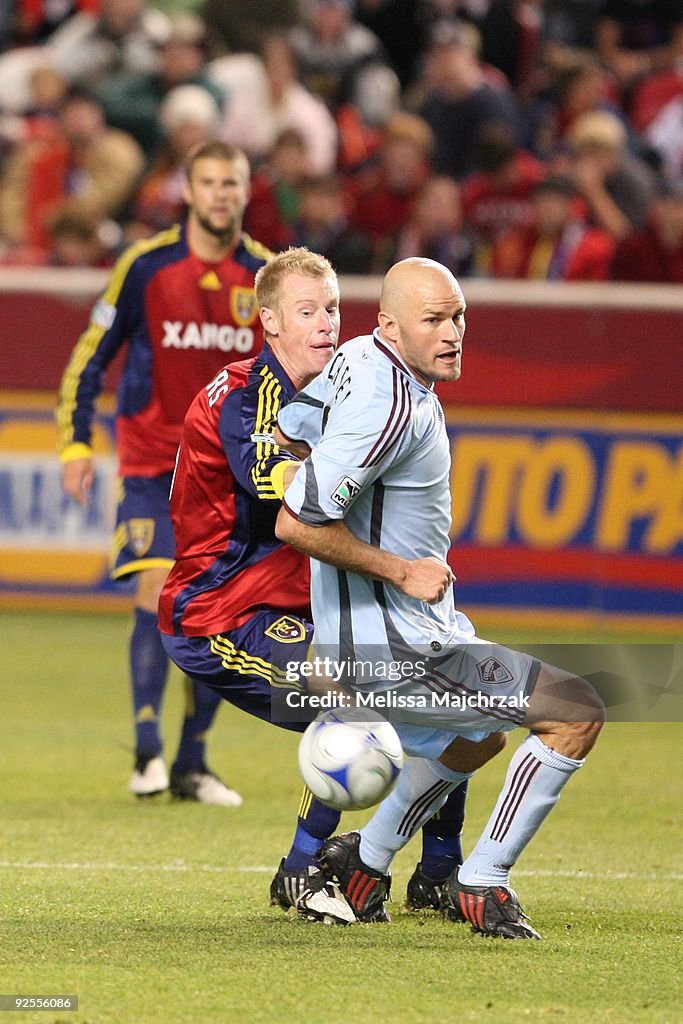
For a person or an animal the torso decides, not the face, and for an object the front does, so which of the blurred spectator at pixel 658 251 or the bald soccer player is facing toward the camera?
the blurred spectator

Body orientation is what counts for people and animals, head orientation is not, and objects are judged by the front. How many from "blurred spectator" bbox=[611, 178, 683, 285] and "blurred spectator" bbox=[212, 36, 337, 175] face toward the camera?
2

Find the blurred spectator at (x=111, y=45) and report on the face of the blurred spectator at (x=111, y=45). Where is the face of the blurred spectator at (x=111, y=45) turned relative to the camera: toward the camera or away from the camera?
toward the camera

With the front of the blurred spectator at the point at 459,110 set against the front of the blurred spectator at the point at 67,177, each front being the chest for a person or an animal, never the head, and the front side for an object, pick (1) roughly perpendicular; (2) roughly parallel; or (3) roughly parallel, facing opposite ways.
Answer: roughly parallel

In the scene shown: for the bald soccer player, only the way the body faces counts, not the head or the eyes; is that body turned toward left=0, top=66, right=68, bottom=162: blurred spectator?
no

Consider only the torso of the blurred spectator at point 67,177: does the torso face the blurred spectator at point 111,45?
no

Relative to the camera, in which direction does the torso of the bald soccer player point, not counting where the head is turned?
to the viewer's right

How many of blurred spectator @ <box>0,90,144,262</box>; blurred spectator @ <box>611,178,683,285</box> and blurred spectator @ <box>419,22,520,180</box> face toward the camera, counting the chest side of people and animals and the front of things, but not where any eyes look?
3

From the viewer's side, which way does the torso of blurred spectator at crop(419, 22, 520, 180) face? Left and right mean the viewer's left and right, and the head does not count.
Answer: facing the viewer

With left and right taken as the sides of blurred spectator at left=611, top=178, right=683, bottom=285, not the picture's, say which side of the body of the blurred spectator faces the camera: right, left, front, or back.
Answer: front

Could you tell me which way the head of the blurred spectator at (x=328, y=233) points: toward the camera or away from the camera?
toward the camera

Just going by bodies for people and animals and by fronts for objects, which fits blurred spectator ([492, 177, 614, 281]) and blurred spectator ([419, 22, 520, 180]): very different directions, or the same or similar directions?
same or similar directions

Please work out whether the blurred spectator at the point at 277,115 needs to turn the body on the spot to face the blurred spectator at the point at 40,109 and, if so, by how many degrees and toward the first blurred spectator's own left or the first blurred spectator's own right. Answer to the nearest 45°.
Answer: approximately 90° to the first blurred spectator's own right

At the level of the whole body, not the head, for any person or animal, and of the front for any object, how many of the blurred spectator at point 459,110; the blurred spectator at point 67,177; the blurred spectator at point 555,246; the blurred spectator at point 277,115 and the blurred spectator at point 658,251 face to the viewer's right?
0

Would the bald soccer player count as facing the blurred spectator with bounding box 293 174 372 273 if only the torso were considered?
no

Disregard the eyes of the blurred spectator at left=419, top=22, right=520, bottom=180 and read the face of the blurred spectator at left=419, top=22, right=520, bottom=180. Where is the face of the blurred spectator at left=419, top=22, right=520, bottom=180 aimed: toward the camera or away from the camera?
toward the camera

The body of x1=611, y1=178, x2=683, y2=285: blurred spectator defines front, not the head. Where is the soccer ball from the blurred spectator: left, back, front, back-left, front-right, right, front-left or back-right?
front

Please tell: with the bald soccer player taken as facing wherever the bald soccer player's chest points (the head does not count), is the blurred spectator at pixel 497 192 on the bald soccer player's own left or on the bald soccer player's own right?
on the bald soccer player's own left
